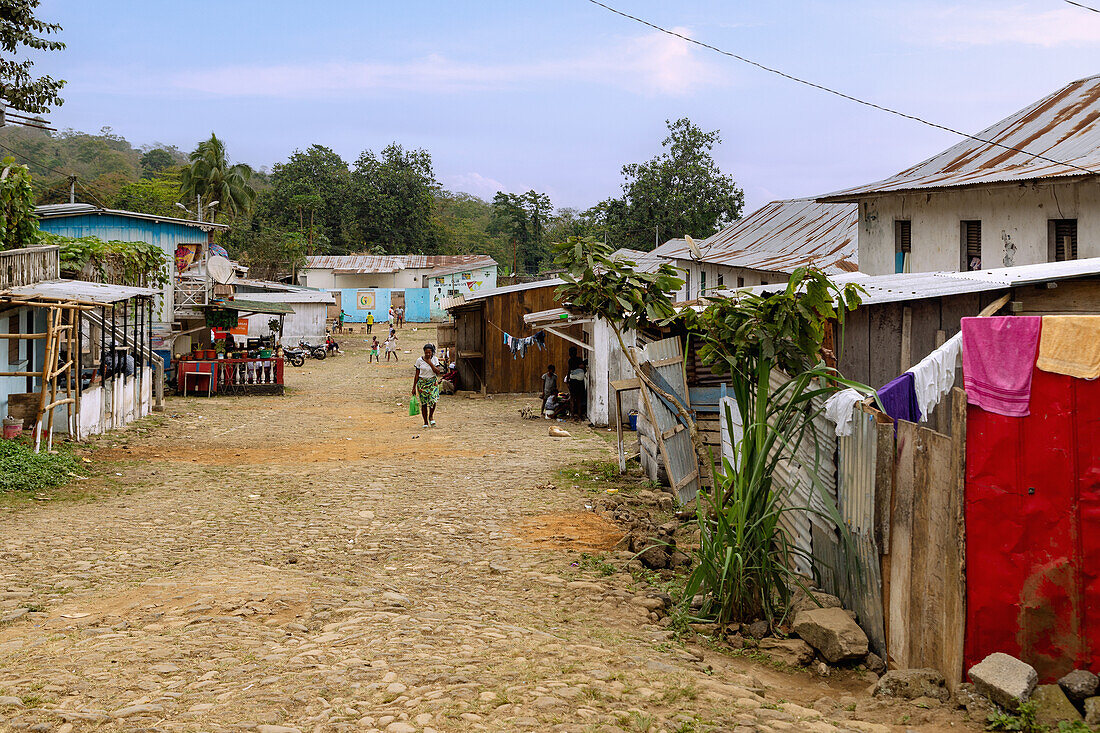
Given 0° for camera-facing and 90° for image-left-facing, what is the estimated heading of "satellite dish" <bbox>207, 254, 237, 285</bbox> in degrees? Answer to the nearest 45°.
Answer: approximately 315°

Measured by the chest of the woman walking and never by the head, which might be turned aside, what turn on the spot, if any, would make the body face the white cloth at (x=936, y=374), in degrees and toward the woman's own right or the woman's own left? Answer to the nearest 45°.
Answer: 0° — they already face it

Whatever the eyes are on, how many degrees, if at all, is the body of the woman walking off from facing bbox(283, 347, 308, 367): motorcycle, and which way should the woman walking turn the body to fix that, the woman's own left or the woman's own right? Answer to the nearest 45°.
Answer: approximately 180°

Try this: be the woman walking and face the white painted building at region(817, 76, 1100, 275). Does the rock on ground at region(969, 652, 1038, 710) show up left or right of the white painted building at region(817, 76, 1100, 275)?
right

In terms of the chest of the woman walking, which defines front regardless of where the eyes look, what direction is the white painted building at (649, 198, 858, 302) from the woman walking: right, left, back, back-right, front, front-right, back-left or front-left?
back-left

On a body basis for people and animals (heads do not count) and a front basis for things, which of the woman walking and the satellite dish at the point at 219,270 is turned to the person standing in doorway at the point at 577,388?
the satellite dish

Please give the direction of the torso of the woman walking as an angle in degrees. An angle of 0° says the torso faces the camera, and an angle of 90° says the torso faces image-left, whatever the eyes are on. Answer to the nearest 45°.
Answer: approximately 0°

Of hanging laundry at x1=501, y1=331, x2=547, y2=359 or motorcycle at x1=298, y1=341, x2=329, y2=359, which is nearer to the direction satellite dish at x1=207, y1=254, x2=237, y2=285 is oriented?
the hanging laundry

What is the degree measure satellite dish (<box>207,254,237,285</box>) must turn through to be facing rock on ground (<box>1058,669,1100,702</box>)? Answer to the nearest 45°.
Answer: approximately 45° to its right

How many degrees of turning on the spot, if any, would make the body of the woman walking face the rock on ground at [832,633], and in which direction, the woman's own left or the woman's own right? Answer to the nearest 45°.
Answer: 0° — they already face it
